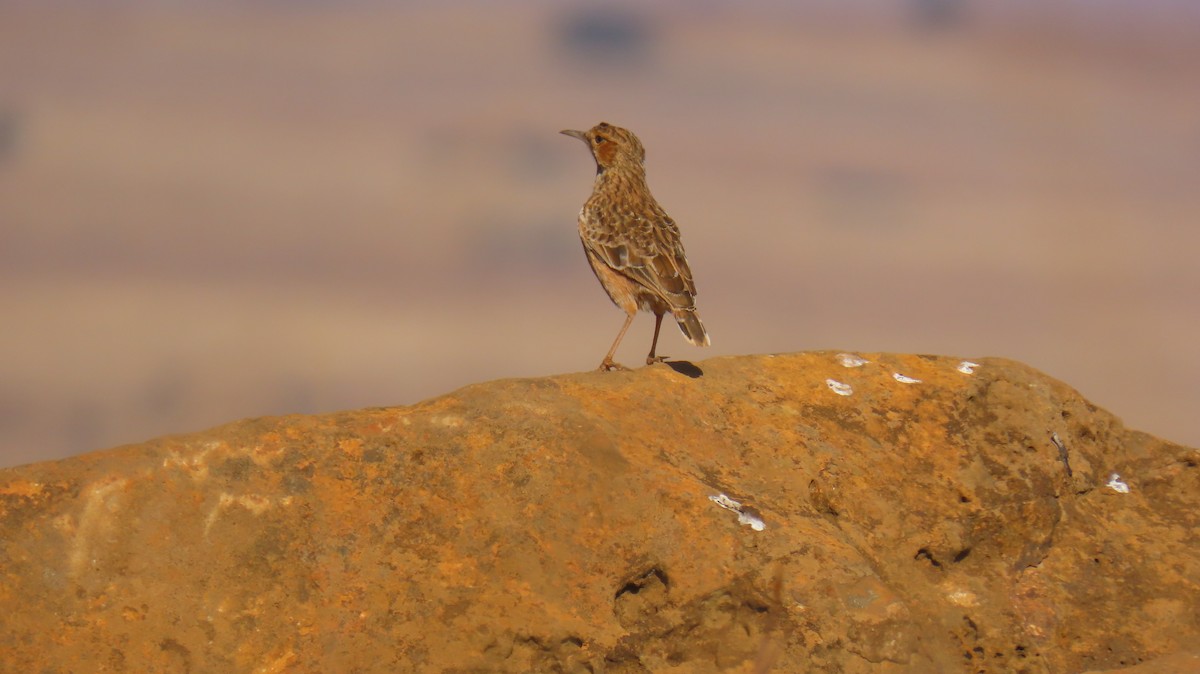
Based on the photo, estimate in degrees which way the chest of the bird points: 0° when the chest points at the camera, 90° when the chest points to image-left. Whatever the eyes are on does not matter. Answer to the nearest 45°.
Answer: approximately 135°
